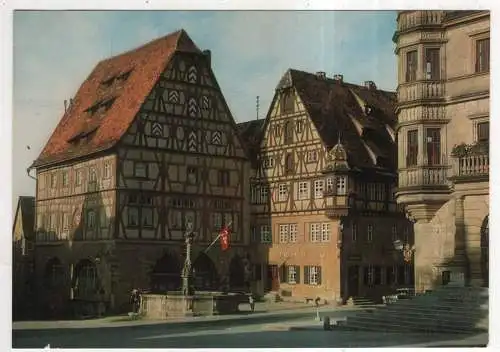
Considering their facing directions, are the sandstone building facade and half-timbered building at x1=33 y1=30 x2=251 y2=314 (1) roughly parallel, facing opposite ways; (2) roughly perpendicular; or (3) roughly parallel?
roughly perpendicular

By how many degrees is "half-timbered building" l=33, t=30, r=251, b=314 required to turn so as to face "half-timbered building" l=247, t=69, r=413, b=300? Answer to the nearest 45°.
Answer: approximately 45° to its left

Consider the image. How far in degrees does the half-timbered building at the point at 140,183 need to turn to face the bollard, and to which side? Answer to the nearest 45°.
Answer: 0° — it already faces it

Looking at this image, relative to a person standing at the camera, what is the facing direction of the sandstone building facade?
facing the viewer and to the left of the viewer

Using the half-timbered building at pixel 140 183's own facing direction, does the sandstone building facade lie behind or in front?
in front

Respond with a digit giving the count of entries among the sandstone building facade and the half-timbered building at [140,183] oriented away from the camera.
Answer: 0

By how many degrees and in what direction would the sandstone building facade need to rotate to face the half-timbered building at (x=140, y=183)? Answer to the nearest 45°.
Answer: approximately 45° to its right

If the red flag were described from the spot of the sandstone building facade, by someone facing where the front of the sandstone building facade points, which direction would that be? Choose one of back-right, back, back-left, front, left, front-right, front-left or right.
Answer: front-right

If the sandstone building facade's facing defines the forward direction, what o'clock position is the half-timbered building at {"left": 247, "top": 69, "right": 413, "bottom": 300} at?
The half-timbered building is roughly at 2 o'clock from the sandstone building facade.
